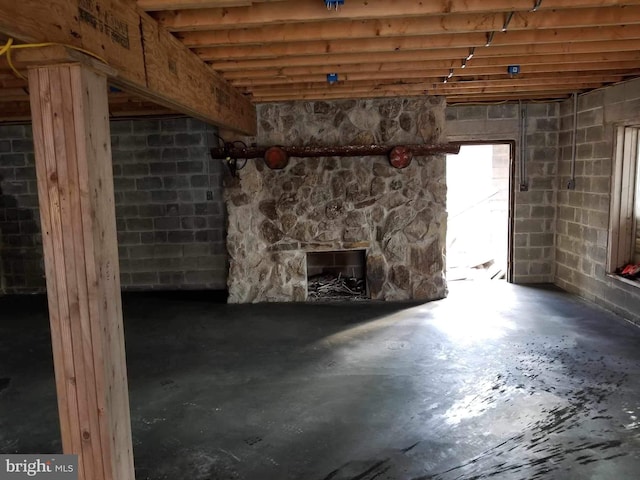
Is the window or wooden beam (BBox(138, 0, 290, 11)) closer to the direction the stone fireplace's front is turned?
the wooden beam

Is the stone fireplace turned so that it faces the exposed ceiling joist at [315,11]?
yes

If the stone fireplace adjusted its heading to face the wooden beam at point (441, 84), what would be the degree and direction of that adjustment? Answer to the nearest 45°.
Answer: approximately 45° to its left

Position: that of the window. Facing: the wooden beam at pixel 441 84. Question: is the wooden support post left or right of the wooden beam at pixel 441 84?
left

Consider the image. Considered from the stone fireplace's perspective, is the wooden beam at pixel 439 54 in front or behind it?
in front

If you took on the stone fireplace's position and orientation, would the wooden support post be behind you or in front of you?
in front

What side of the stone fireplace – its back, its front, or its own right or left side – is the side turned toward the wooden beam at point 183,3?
front

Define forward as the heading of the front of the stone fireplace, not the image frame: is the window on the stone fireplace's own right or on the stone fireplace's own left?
on the stone fireplace's own left

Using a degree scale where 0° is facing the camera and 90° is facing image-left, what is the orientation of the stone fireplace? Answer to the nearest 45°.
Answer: approximately 0°
